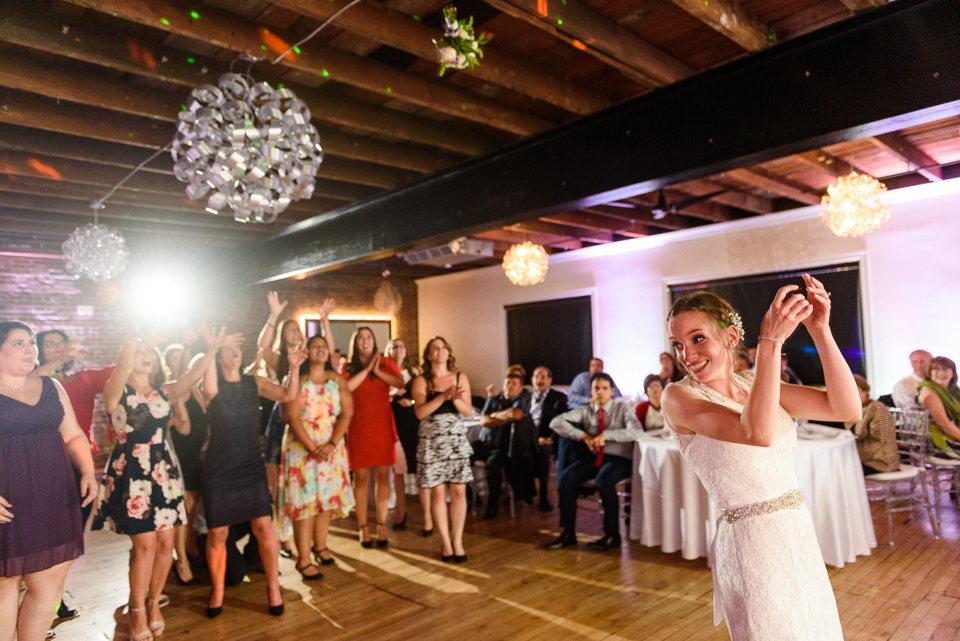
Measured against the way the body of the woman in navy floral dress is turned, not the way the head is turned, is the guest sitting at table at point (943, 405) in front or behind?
in front

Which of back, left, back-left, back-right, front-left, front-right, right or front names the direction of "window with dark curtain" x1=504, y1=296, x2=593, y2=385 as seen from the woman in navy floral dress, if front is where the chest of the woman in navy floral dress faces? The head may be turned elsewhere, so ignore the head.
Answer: left

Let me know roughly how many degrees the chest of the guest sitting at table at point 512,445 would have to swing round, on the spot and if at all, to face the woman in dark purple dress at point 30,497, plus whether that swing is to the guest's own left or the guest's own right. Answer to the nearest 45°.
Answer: approximately 45° to the guest's own right

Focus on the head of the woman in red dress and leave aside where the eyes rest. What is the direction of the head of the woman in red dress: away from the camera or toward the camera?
toward the camera

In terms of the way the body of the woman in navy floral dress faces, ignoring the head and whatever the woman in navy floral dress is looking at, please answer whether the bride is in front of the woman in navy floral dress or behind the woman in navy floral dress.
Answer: in front

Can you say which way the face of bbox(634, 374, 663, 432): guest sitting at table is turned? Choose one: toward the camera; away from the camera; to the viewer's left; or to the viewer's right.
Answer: toward the camera

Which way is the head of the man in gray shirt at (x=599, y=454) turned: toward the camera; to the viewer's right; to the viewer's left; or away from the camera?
toward the camera

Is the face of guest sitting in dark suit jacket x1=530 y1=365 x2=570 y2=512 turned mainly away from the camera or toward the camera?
toward the camera

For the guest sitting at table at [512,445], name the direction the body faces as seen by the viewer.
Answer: toward the camera
